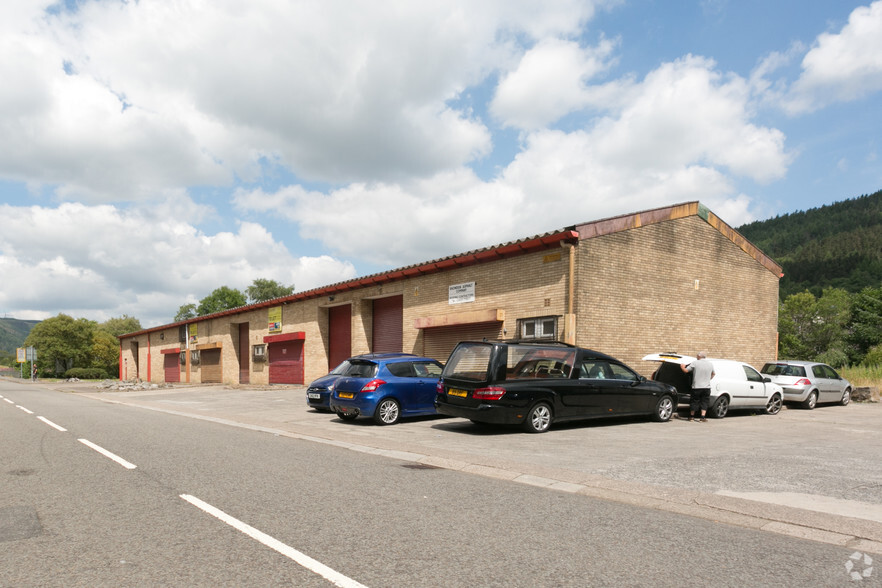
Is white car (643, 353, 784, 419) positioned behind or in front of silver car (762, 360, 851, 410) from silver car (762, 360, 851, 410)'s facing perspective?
behind

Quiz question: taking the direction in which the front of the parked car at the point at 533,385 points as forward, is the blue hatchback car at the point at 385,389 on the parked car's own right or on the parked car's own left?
on the parked car's own left

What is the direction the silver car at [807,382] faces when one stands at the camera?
facing away from the viewer and to the right of the viewer

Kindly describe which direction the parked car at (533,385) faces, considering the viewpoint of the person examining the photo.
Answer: facing away from the viewer and to the right of the viewer

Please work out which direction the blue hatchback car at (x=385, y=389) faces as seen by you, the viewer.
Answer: facing away from the viewer and to the right of the viewer

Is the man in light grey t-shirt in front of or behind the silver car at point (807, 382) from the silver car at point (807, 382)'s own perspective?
behind

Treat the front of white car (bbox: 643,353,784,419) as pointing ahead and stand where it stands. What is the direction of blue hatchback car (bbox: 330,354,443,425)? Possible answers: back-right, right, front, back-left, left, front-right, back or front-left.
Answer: back

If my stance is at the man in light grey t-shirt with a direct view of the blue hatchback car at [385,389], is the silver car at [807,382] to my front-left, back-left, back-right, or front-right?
back-right

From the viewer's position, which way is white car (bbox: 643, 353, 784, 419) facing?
facing away from the viewer and to the right of the viewer
